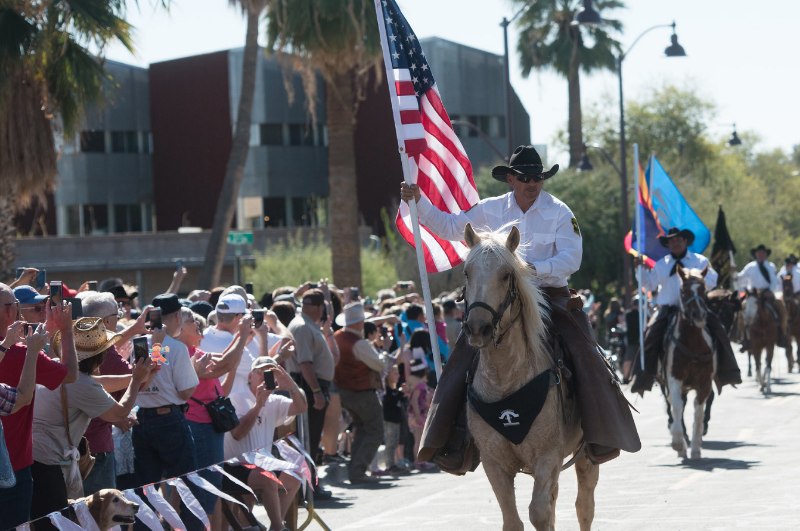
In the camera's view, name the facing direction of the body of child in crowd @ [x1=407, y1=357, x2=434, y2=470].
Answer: to the viewer's right

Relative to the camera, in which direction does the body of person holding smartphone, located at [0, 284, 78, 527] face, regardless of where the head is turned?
to the viewer's right

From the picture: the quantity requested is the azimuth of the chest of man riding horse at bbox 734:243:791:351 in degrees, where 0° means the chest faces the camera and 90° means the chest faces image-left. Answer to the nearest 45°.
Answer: approximately 0°

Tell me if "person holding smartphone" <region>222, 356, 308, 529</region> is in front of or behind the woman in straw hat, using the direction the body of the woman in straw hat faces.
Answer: in front

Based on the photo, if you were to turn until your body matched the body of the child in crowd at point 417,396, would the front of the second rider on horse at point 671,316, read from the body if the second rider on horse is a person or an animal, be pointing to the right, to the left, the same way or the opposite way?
to the right

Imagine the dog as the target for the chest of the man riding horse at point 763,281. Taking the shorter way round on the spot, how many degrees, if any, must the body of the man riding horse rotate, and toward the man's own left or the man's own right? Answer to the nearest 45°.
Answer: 0° — they already face it

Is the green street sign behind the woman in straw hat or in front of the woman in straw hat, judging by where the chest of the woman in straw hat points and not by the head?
in front

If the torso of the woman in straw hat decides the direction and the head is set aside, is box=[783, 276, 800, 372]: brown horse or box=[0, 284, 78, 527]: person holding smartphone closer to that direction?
the brown horse

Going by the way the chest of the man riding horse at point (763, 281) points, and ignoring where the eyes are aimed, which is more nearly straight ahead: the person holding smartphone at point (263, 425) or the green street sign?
the person holding smartphone

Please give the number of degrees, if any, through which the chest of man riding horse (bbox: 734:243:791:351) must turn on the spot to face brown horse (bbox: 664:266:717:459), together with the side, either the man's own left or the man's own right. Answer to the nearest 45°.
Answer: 0° — they already face it

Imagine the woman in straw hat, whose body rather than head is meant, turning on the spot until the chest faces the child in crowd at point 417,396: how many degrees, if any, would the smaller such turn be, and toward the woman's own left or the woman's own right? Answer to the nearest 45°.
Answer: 0° — they already face them

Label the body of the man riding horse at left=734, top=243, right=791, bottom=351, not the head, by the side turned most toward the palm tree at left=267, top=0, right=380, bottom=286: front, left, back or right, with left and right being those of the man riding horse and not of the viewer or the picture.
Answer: right
